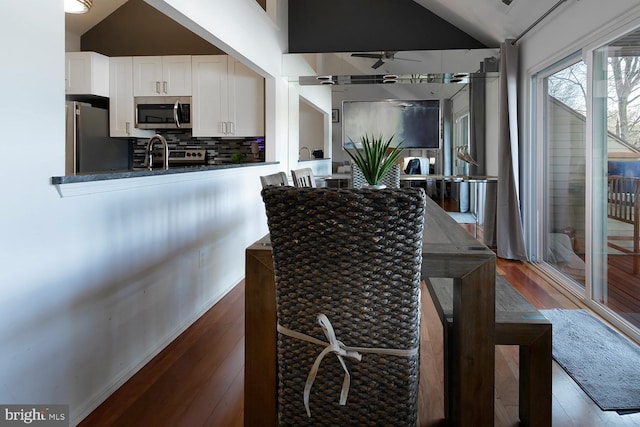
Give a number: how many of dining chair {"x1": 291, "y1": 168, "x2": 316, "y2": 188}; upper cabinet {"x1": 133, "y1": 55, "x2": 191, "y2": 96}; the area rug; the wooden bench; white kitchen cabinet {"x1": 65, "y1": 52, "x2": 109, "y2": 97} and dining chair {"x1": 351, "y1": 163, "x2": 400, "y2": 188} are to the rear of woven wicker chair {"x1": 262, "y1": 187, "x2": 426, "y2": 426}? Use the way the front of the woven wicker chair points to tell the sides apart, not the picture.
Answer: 0

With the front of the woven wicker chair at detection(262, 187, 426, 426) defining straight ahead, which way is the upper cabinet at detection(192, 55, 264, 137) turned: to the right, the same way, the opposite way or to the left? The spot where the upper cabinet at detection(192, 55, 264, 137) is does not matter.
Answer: the opposite way

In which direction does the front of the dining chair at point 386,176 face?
toward the camera

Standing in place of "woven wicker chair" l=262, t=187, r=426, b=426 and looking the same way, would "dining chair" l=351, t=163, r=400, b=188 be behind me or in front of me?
in front

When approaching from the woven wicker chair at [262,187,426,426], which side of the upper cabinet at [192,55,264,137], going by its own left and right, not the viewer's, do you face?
front

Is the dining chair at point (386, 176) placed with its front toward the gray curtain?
no

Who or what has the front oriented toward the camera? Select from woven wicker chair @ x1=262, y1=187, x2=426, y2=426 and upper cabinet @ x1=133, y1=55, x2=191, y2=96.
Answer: the upper cabinet

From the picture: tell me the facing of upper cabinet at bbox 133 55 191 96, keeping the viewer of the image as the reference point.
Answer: facing the viewer

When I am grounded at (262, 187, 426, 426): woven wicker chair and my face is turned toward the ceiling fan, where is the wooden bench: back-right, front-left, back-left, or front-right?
front-right

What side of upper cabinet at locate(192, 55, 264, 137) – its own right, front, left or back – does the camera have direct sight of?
front

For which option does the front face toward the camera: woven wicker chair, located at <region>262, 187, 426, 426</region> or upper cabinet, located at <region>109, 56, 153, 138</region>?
the upper cabinet

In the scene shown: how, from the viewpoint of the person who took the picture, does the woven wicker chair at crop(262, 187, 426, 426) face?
facing away from the viewer

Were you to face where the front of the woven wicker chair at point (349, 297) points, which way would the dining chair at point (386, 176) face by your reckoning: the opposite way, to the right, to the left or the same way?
the opposite way

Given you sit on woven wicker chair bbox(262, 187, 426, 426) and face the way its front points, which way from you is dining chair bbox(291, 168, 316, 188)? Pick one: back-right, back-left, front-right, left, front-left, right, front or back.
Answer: front

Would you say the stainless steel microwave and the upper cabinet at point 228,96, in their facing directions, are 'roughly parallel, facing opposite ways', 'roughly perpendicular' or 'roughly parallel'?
roughly parallel

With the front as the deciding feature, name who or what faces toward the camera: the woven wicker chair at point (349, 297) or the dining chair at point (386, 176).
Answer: the dining chair
